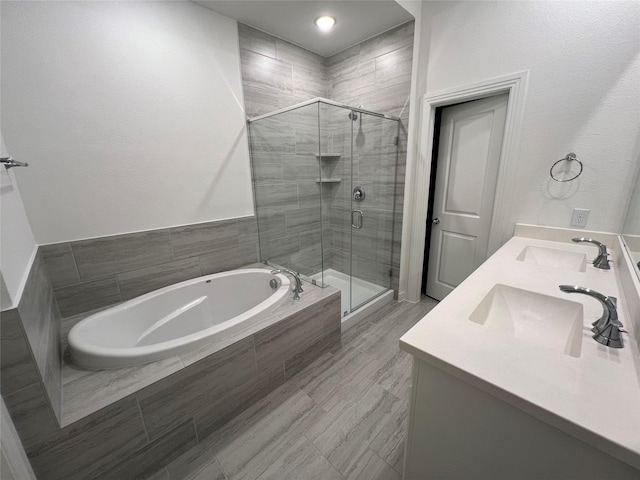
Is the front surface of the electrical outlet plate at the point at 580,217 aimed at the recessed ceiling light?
no

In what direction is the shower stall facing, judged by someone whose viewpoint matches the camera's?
facing the viewer and to the right of the viewer

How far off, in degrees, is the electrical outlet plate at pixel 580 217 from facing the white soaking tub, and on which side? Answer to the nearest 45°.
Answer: approximately 45° to its right

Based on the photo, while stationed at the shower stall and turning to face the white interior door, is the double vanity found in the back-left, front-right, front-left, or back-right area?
front-right

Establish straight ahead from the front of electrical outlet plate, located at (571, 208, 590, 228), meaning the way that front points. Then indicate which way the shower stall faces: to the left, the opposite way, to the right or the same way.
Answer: to the left

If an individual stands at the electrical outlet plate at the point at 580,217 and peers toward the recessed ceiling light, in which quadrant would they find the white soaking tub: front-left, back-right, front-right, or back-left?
front-left

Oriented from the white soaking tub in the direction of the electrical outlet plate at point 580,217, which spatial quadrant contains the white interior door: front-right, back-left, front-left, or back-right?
front-left

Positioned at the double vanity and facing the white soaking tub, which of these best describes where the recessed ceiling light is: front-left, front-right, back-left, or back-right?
front-right

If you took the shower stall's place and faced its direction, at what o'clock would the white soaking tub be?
The white soaking tub is roughly at 3 o'clock from the shower stall.

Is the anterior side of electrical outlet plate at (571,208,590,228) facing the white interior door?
no

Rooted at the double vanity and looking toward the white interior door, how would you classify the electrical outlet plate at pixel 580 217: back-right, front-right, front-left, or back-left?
front-right

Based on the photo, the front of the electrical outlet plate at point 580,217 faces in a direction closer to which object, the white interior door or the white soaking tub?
the white soaking tub
